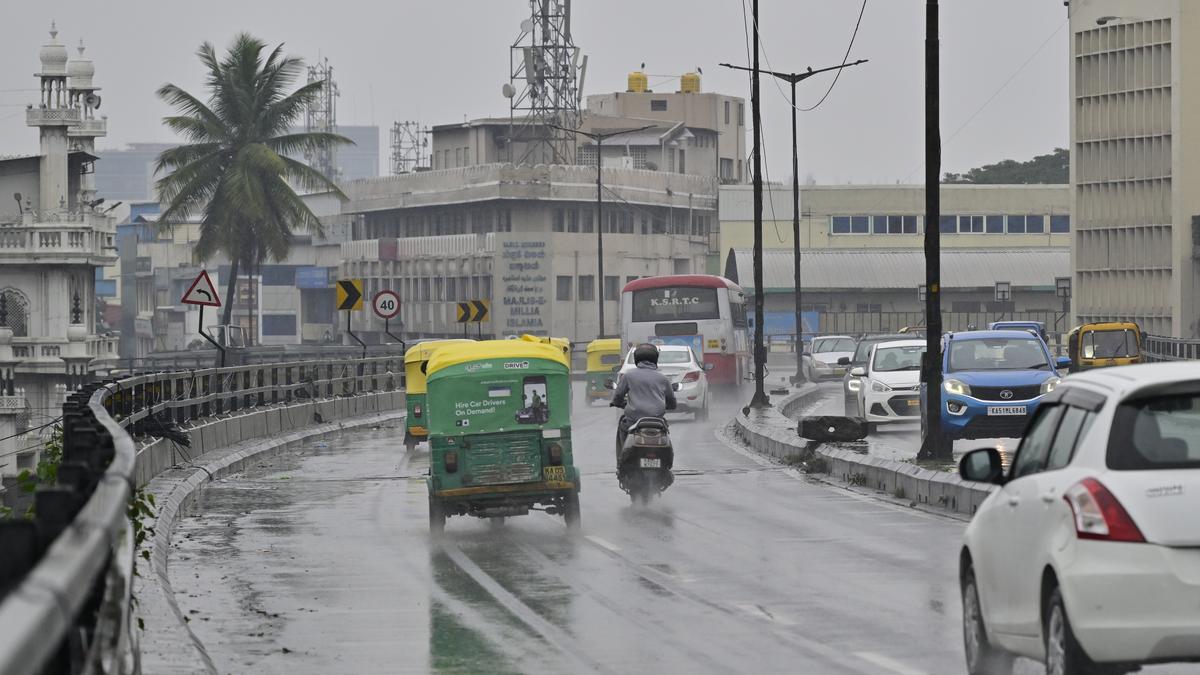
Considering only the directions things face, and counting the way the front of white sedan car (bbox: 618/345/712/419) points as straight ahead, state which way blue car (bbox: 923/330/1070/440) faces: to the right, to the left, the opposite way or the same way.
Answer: the opposite way

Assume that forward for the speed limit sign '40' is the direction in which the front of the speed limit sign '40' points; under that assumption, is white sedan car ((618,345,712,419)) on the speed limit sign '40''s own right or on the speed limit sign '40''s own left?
on the speed limit sign '40''s own left

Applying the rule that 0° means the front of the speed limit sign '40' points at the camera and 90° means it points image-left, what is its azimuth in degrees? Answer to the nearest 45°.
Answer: approximately 0°

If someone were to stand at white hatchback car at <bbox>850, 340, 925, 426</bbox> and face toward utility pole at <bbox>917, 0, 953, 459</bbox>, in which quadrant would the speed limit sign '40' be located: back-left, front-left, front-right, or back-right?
back-right

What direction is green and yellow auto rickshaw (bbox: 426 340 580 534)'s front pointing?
away from the camera

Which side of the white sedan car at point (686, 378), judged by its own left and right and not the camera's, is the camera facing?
back

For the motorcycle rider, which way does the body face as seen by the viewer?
away from the camera

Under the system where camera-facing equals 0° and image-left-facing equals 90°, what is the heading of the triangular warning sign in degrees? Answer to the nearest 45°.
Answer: approximately 0°

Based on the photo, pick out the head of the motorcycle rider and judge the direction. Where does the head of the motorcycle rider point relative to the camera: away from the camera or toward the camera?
away from the camera

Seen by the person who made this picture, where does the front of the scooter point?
facing away from the viewer

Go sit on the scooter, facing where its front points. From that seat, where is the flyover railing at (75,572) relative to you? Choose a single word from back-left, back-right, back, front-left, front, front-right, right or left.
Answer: back
